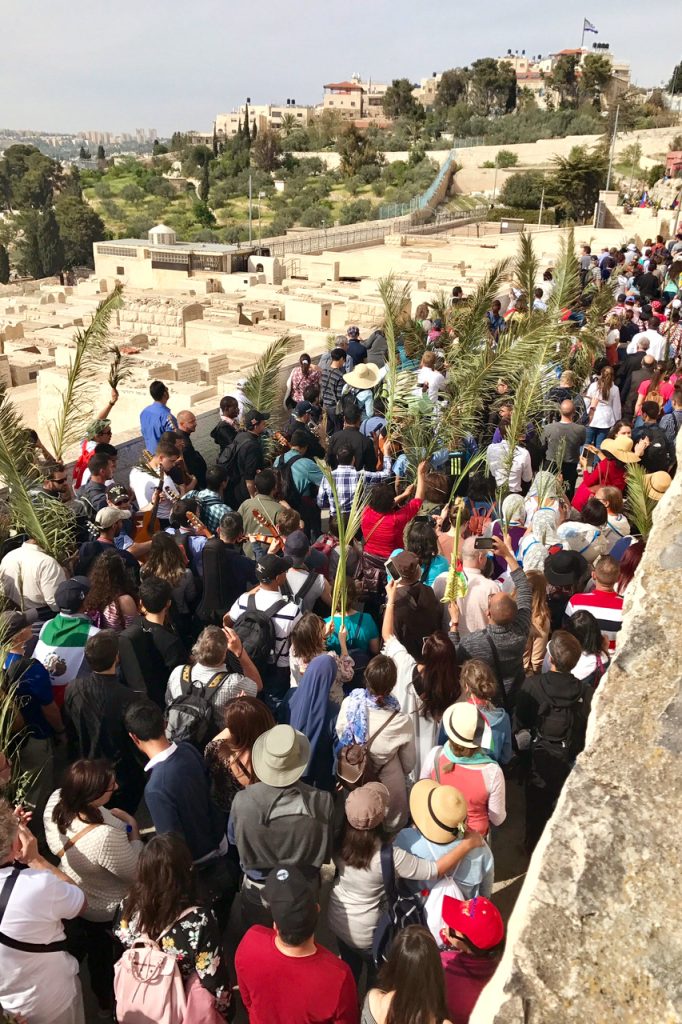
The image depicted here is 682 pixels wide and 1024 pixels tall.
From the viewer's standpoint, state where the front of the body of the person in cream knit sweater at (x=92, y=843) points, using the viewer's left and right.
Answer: facing away from the viewer and to the right of the viewer

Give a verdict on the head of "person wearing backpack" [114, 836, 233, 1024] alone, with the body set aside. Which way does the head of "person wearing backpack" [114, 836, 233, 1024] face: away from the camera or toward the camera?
away from the camera

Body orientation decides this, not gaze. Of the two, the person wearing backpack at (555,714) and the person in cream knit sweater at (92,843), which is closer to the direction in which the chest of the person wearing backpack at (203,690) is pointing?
the person wearing backpack

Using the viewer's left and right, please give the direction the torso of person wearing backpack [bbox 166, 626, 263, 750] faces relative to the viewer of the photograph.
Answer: facing away from the viewer and to the right of the viewer

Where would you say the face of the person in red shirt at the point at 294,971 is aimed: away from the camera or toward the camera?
away from the camera

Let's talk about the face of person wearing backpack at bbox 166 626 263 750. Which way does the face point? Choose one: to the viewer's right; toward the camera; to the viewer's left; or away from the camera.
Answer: away from the camera

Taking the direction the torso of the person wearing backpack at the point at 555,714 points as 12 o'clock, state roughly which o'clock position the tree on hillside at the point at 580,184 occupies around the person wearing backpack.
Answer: The tree on hillside is roughly at 12 o'clock from the person wearing backpack.

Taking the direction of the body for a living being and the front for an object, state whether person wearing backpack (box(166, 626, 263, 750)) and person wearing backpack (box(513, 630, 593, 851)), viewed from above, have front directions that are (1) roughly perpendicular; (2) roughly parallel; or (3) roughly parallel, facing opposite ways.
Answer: roughly parallel

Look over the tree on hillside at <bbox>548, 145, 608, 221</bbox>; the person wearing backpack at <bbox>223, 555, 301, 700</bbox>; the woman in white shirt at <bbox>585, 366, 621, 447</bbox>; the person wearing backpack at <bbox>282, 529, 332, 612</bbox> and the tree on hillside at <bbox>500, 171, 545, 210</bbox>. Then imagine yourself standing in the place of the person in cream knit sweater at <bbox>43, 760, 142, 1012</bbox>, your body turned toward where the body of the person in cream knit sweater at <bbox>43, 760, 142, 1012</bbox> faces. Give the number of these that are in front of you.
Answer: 5

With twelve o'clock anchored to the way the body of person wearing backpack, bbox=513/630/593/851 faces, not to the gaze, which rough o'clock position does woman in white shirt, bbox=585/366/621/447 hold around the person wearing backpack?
The woman in white shirt is roughly at 12 o'clock from the person wearing backpack.

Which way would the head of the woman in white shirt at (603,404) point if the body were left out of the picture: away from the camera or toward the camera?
away from the camera

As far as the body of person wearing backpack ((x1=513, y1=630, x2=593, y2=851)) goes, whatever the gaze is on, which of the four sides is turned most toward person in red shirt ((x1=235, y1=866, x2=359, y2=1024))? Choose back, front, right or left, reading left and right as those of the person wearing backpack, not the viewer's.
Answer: back

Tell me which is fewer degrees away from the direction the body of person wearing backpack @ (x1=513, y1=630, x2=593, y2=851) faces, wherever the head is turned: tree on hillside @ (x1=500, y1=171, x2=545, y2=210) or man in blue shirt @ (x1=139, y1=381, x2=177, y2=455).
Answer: the tree on hillside

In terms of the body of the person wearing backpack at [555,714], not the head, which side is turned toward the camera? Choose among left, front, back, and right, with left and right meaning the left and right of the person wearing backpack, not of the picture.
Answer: back
